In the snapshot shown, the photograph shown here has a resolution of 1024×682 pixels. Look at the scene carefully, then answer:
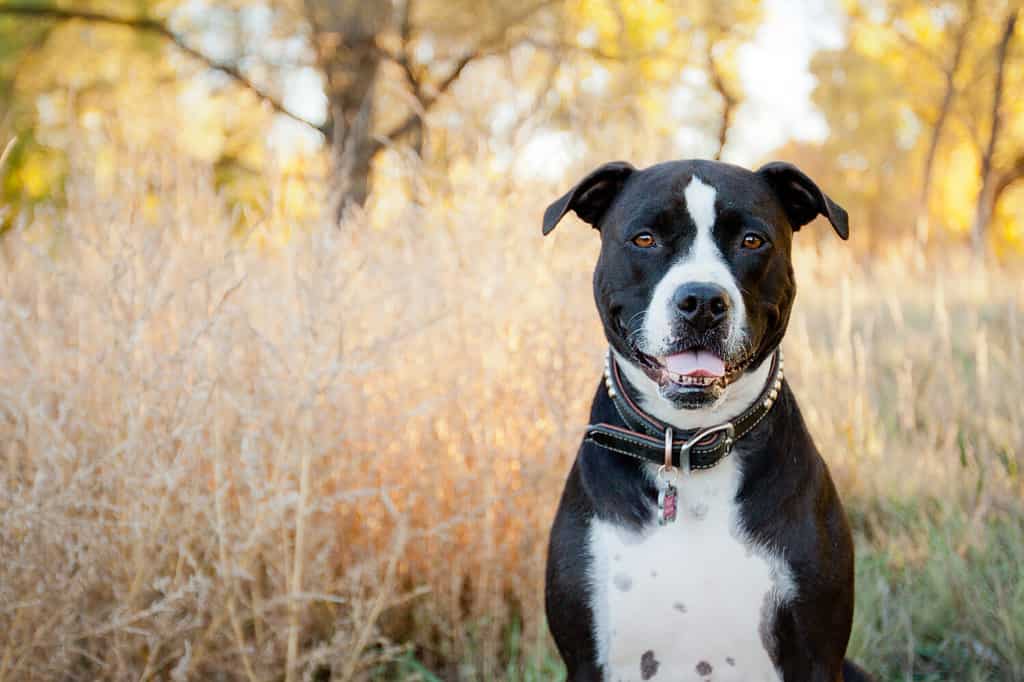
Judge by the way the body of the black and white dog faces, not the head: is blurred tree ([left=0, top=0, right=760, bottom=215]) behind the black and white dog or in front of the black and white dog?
behind

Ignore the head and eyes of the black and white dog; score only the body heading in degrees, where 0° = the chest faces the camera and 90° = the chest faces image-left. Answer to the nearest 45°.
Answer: approximately 0°

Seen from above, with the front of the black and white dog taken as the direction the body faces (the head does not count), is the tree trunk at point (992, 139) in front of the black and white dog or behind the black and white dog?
behind
